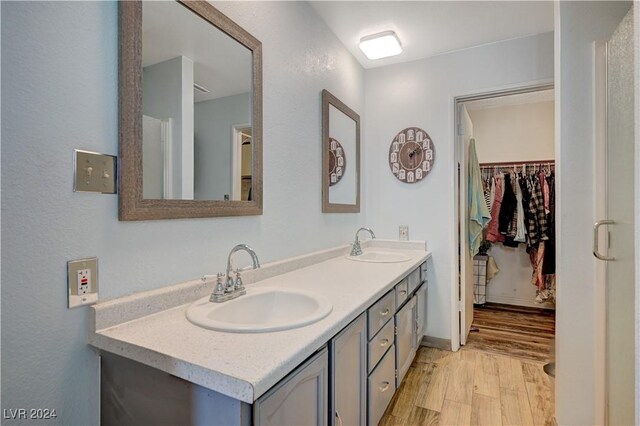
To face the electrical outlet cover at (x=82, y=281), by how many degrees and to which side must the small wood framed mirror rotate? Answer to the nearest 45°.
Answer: approximately 90° to its right

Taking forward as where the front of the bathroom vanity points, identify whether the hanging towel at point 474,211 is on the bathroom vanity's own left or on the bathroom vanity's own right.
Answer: on the bathroom vanity's own left

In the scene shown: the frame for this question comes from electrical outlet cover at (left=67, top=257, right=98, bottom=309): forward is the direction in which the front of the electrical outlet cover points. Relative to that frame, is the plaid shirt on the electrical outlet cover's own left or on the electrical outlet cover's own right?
on the electrical outlet cover's own left

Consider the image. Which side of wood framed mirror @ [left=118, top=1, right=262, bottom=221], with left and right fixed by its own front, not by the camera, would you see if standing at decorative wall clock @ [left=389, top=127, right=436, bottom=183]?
left

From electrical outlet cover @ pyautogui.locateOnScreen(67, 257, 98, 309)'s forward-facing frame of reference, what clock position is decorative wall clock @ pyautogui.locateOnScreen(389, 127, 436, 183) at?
The decorative wall clock is roughly at 10 o'clock from the electrical outlet cover.
